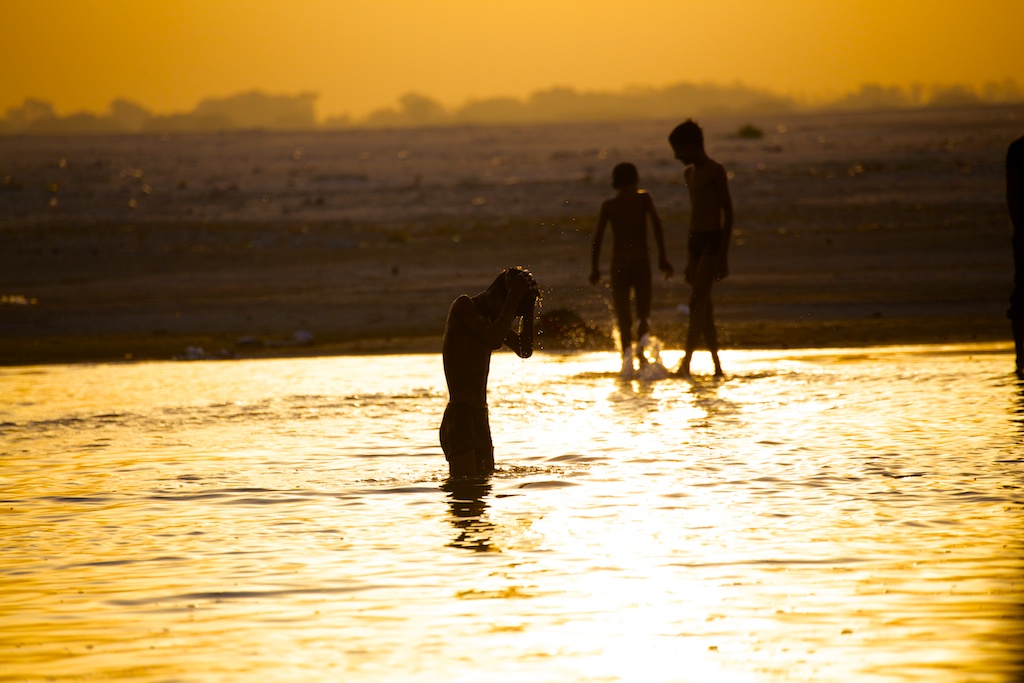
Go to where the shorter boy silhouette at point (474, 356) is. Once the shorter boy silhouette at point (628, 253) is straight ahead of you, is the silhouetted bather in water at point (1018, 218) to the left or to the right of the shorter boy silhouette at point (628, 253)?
right

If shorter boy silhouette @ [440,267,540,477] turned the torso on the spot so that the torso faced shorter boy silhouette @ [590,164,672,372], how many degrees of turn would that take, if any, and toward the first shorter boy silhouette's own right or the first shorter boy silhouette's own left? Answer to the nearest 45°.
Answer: approximately 90° to the first shorter boy silhouette's own left

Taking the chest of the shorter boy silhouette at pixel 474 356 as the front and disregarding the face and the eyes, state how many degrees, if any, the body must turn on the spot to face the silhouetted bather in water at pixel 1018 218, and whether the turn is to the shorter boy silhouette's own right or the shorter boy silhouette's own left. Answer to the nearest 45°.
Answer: approximately 45° to the shorter boy silhouette's own left

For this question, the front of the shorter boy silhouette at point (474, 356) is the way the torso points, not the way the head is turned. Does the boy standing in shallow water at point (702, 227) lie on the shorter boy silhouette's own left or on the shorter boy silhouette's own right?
on the shorter boy silhouette's own left

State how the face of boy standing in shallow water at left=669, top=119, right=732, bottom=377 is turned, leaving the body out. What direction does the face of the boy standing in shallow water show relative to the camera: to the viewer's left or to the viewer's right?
to the viewer's left

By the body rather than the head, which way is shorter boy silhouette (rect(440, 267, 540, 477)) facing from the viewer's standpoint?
to the viewer's right

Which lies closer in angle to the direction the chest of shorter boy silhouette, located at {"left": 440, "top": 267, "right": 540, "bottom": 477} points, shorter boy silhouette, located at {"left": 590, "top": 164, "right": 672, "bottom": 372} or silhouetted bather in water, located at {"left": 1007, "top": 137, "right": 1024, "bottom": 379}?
the silhouetted bather in water
